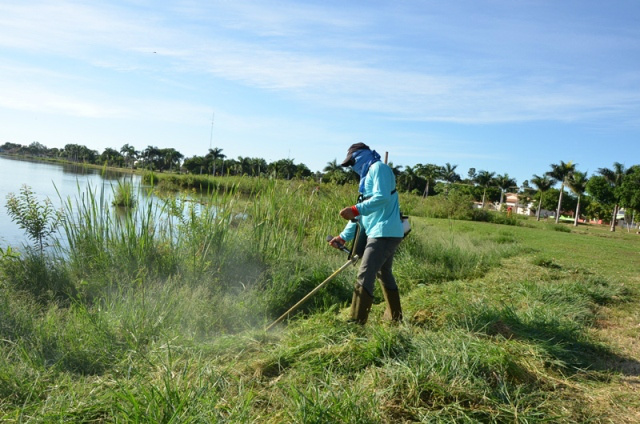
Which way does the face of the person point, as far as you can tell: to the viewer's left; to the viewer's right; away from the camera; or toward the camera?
to the viewer's left

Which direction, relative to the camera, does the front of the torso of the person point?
to the viewer's left

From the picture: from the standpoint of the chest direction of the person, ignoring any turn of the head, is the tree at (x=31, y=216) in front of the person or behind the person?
in front
